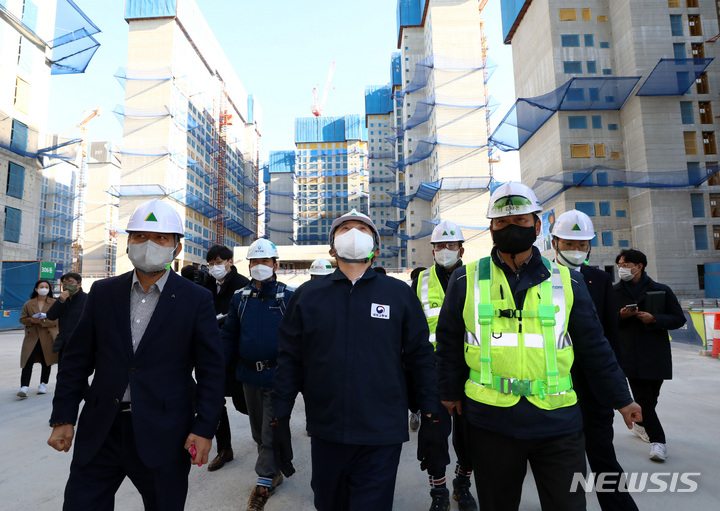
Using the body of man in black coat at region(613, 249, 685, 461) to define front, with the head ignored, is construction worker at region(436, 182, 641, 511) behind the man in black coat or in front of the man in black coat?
in front

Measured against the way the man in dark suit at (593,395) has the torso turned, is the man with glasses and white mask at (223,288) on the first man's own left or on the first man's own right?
on the first man's own right

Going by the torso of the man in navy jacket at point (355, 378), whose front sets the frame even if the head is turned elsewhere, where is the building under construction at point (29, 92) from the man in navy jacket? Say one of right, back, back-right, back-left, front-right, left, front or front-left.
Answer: back-right

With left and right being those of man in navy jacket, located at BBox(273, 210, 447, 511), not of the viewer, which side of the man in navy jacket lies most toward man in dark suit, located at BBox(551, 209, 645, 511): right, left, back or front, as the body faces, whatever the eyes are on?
left
